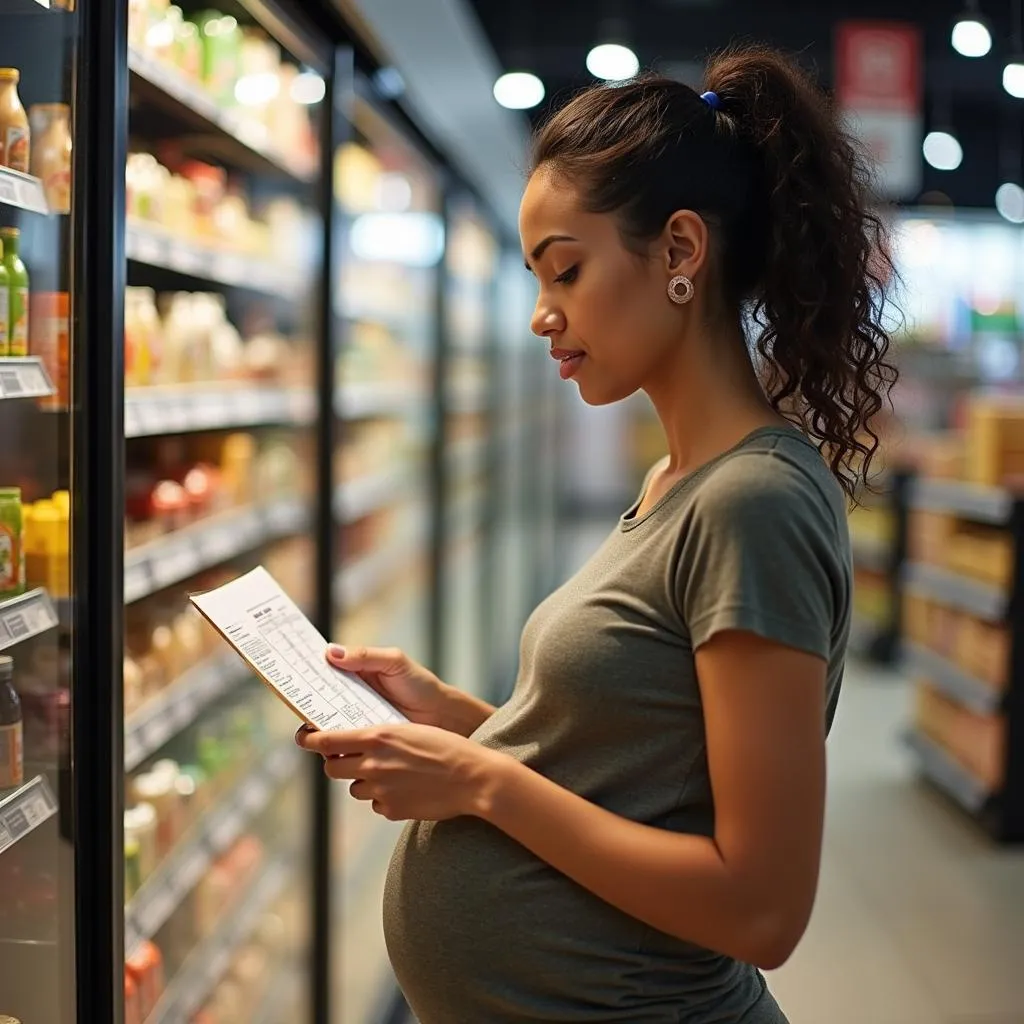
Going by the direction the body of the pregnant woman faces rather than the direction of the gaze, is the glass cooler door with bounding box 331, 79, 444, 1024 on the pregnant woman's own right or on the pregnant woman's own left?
on the pregnant woman's own right

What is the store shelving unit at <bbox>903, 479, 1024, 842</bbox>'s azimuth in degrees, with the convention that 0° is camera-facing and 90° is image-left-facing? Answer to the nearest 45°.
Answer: approximately 45°

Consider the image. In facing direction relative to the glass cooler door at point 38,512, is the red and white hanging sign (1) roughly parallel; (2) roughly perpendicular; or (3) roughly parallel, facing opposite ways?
roughly perpendicular

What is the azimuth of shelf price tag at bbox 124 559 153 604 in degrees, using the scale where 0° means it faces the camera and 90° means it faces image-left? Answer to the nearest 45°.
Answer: approximately 315°

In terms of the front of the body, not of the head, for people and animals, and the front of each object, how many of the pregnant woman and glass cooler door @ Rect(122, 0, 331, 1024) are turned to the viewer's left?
1

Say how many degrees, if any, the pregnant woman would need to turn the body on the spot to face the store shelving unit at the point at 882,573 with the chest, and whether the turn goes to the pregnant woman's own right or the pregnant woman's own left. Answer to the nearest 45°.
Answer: approximately 90° to the pregnant woman's own right

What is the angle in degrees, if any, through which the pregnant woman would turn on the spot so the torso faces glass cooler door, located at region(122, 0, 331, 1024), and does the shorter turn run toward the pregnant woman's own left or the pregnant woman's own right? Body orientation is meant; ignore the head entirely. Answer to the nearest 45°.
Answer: approximately 45° to the pregnant woman's own right

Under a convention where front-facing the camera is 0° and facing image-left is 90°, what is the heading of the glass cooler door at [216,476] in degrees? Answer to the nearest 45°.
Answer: approximately 315°

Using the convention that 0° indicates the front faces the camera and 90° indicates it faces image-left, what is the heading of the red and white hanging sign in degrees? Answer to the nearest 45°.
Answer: approximately 0°

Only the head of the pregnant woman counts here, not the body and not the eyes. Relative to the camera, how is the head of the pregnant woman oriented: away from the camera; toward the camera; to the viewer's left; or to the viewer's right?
to the viewer's left

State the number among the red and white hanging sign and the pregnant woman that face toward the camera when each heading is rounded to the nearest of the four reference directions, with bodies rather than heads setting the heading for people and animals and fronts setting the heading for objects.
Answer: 1

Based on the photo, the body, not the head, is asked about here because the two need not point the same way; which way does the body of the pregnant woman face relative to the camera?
to the viewer's left

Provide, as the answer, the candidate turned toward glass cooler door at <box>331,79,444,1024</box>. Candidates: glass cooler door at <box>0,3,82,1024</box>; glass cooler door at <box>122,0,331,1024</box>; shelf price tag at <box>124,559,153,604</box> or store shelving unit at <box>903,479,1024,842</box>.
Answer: the store shelving unit

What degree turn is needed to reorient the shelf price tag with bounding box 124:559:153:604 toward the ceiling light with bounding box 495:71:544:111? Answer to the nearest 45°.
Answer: approximately 90° to its left
